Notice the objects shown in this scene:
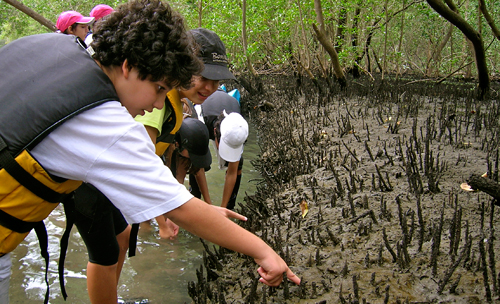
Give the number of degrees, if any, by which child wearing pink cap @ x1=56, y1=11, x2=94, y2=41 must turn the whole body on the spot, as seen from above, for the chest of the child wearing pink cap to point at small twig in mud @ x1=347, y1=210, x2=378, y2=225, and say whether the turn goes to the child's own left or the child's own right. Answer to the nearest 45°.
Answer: approximately 45° to the child's own right

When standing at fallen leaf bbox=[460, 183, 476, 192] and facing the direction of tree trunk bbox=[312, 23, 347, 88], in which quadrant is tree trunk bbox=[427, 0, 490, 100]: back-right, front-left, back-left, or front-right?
front-right

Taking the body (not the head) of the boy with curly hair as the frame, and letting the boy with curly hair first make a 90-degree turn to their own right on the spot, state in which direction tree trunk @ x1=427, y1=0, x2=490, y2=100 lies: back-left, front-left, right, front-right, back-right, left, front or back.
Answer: back-left

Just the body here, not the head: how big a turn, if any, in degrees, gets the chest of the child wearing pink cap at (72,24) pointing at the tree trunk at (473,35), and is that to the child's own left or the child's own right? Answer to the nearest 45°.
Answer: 0° — they already face it

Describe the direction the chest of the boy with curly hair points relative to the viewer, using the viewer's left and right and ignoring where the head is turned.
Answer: facing to the right of the viewer

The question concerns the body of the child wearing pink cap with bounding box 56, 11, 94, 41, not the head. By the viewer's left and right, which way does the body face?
facing to the right of the viewer

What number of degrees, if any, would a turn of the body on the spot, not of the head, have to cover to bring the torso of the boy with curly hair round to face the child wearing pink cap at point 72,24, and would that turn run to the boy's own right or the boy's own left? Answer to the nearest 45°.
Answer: approximately 90° to the boy's own left

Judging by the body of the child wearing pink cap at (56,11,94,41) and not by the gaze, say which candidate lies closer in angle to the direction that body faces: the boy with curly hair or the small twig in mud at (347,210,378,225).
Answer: the small twig in mud

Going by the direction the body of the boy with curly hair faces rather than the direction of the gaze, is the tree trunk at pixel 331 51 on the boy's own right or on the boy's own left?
on the boy's own left
